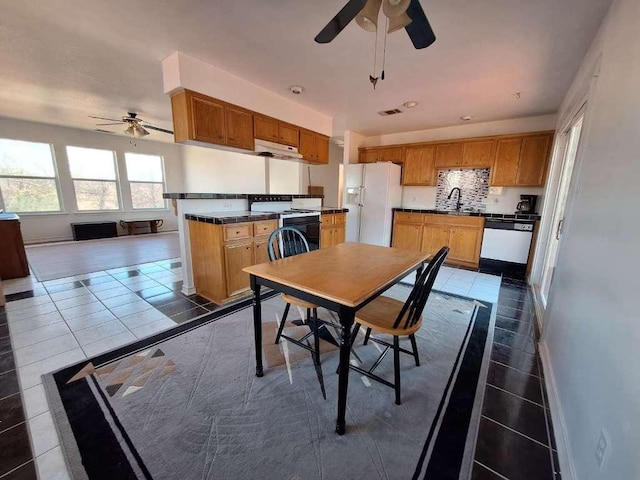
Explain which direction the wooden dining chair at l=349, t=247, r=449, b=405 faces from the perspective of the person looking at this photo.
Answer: facing away from the viewer and to the left of the viewer

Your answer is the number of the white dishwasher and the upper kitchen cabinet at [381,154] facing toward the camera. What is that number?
2

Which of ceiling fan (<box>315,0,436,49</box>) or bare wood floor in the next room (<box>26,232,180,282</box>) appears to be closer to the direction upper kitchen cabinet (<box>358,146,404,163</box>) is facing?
the ceiling fan

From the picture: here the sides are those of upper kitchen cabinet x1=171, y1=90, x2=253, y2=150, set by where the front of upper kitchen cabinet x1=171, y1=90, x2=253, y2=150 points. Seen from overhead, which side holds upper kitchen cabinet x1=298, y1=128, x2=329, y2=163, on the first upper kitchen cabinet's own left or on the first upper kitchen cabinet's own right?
on the first upper kitchen cabinet's own left

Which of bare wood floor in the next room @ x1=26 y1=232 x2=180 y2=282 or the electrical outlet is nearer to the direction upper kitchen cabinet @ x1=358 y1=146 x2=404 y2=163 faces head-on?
the electrical outlet

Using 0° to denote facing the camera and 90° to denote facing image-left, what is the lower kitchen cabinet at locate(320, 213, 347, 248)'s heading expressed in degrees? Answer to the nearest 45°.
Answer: approximately 315°

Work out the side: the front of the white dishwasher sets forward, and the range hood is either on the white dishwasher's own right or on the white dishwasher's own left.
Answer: on the white dishwasher's own right

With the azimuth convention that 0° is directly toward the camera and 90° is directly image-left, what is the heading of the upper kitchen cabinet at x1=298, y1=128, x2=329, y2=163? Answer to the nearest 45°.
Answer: approximately 315°

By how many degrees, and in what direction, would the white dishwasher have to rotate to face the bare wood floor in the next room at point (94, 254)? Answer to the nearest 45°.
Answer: approximately 45° to its right
